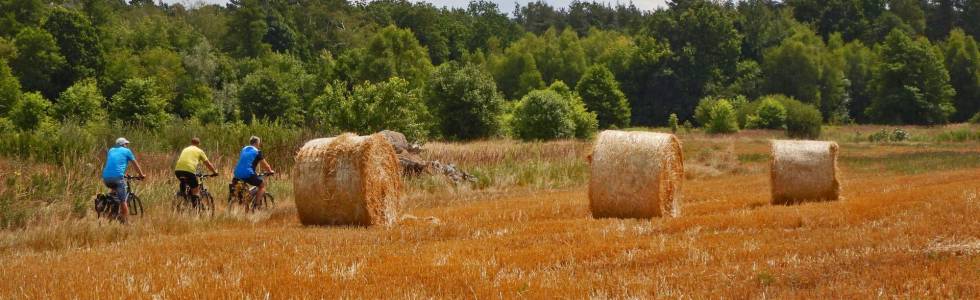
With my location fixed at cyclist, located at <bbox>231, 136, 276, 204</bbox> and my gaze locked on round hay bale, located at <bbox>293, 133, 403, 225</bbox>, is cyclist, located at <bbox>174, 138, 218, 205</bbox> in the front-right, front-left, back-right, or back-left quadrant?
back-right

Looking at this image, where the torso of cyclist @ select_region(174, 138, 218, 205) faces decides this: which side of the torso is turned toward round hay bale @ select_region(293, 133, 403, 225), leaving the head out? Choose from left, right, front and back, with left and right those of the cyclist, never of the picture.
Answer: right

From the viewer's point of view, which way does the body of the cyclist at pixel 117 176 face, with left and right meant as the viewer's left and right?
facing away from the viewer and to the right of the viewer

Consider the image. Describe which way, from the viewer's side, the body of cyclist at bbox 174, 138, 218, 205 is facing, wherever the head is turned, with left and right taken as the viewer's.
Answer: facing away from the viewer and to the right of the viewer

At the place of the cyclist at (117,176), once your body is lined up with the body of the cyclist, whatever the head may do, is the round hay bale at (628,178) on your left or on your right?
on your right

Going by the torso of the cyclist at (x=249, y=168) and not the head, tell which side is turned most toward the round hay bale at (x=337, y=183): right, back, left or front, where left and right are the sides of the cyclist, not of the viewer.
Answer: right

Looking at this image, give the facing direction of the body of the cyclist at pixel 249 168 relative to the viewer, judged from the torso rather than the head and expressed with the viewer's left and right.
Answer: facing away from the viewer and to the right of the viewer
